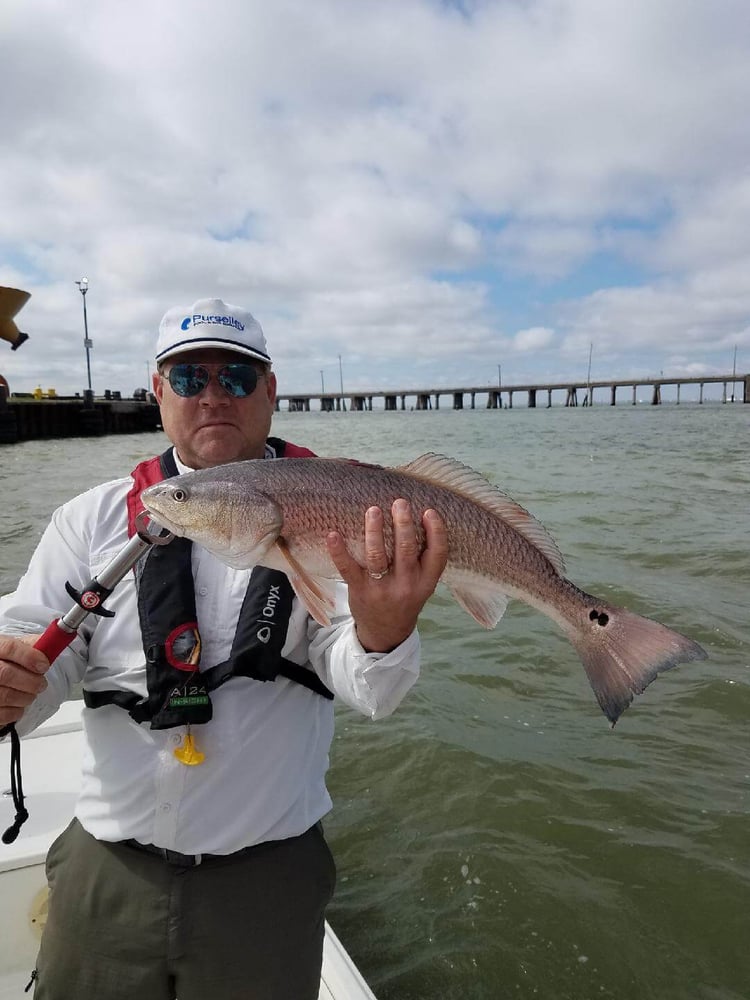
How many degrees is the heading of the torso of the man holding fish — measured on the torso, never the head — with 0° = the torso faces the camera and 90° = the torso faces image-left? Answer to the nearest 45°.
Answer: approximately 0°

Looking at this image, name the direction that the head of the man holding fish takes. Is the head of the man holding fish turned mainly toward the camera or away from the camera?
toward the camera
